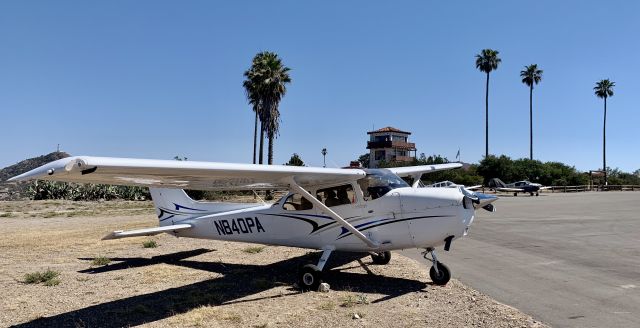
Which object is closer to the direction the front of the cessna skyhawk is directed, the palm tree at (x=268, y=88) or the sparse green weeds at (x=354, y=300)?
the sparse green weeds

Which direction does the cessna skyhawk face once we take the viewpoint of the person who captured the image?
facing the viewer and to the right of the viewer

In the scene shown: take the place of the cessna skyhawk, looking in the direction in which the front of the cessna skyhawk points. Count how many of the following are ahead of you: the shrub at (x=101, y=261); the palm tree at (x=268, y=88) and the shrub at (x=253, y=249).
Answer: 0

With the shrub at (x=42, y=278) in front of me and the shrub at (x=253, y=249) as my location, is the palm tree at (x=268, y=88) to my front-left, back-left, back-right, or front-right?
back-right

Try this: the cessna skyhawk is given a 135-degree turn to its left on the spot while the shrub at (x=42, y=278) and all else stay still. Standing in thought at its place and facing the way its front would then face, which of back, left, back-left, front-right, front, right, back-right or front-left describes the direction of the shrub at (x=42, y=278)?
left

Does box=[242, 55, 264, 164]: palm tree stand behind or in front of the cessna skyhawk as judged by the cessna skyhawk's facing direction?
behind

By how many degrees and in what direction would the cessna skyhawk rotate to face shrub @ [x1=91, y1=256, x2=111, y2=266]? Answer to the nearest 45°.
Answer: approximately 180°

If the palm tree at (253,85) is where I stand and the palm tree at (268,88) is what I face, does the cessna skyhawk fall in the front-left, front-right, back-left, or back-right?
front-right

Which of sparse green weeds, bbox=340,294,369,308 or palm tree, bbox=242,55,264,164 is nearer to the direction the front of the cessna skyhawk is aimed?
the sparse green weeds

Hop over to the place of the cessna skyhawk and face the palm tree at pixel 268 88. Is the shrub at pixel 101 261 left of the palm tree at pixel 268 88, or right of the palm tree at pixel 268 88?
left
